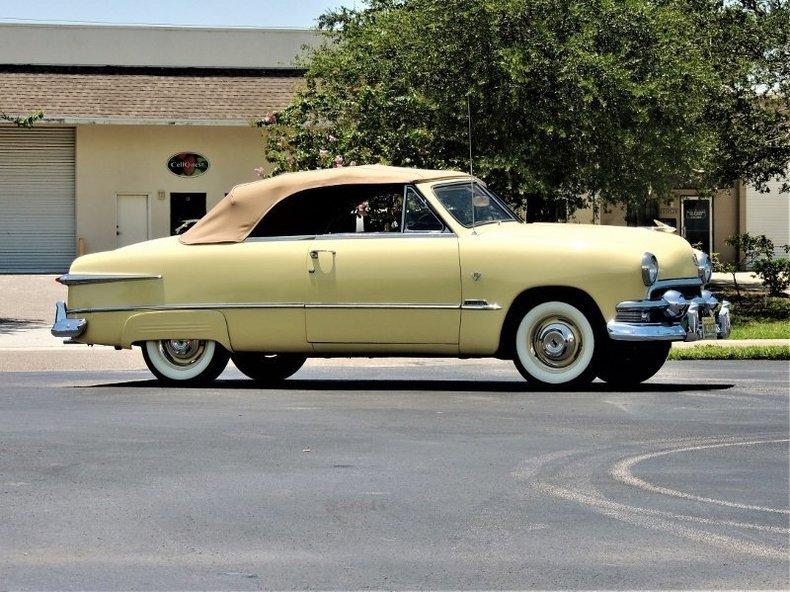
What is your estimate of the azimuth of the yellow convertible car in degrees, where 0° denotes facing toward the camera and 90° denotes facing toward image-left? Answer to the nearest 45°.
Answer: approximately 315°

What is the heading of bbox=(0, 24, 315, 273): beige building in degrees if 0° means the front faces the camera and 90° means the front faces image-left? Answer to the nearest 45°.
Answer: approximately 0°

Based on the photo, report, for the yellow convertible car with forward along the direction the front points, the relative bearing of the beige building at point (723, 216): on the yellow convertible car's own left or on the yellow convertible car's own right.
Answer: on the yellow convertible car's own left

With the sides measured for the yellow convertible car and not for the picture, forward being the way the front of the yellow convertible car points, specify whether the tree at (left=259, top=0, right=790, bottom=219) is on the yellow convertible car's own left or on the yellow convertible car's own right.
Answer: on the yellow convertible car's own left

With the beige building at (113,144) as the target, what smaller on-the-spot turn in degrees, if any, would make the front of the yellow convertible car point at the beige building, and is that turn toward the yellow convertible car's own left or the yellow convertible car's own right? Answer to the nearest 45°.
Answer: approximately 135° to the yellow convertible car's own left
